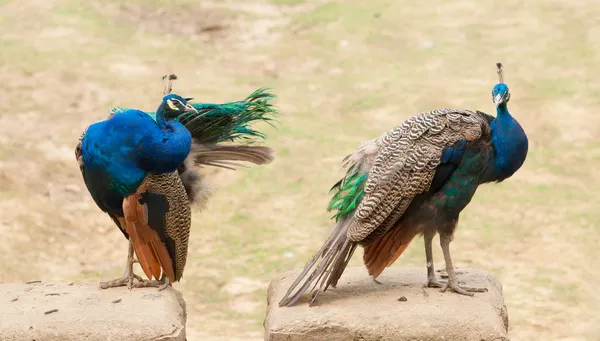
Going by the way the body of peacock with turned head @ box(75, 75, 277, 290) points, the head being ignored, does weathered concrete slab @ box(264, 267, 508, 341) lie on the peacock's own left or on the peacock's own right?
on the peacock's own left

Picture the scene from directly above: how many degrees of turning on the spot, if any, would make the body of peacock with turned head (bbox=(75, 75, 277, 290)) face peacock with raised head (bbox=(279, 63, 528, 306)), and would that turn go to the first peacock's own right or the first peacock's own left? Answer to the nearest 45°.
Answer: approximately 135° to the first peacock's own left

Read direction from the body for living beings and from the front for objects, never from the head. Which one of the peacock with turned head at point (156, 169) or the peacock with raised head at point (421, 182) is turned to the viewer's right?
the peacock with raised head

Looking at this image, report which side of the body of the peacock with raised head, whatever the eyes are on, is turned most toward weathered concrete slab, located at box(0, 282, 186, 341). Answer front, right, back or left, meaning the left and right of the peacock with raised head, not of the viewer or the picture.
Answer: back

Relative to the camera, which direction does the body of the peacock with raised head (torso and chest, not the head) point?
to the viewer's right

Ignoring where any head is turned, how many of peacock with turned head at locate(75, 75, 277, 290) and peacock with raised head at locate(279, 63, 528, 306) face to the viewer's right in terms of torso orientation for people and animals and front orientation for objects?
1

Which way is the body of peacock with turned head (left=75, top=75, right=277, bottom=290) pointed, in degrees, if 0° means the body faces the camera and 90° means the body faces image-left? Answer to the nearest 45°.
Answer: approximately 45°
